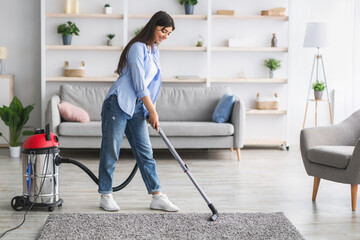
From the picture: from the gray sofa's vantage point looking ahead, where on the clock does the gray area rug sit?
The gray area rug is roughly at 12 o'clock from the gray sofa.

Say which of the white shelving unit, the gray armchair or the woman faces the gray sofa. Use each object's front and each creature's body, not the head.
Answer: the white shelving unit

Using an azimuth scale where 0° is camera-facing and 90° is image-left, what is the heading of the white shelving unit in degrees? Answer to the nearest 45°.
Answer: approximately 0°

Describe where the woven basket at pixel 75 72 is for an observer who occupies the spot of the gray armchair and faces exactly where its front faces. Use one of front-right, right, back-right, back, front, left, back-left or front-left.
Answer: right

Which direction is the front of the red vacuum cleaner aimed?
to the viewer's right

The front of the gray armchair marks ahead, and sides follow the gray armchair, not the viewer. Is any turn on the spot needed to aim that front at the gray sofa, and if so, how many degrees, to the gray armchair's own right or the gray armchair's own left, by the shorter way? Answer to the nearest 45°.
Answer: approximately 90° to the gray armchair's own right

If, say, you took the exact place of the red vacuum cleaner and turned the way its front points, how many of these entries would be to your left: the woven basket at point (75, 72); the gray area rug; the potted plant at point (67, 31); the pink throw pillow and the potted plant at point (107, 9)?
4

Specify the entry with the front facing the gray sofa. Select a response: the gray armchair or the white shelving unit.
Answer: the white shelving unit

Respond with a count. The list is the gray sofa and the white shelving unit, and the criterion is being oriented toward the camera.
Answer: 2

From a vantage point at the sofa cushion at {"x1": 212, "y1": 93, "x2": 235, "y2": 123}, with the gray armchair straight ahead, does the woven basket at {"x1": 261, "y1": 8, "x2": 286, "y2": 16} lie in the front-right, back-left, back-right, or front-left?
back-left

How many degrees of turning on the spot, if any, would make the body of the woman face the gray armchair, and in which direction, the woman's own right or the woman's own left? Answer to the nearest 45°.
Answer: approximately 45° to the woman's own left
